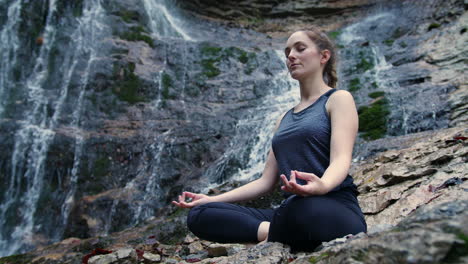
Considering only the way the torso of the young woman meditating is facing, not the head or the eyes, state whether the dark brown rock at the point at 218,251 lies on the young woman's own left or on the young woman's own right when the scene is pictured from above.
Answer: on the young woman's own right

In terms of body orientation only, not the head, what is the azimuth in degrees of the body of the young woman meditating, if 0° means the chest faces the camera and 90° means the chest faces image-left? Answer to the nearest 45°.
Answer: approximately 45°

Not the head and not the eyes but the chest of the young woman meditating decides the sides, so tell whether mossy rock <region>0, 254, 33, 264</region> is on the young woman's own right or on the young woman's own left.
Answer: on the young woman's own right

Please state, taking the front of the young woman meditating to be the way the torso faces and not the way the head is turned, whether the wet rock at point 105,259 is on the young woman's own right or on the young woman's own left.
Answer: on the young woman's own right
